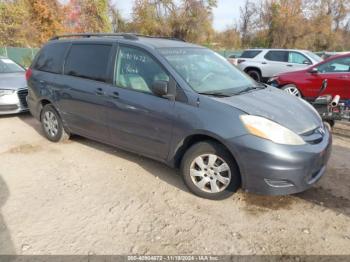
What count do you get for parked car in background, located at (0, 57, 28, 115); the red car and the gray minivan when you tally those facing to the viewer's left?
1

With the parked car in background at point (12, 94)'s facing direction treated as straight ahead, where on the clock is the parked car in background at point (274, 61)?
the parked car in background at point (274, 61) is roughly at 10 o'clock from the parked car in background at point (12, 94).

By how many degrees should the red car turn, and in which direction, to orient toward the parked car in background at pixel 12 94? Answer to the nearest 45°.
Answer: approximately 45° to its left

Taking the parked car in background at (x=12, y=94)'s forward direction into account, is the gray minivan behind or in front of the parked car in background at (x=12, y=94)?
in front

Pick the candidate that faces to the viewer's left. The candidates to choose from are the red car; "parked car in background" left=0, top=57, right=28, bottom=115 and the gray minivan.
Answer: the red car

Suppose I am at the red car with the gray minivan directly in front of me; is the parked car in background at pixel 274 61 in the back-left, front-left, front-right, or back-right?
back-right

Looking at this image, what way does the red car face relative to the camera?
to the viewer's left

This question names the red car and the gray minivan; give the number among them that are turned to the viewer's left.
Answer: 1

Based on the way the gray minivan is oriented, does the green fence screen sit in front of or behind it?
behind

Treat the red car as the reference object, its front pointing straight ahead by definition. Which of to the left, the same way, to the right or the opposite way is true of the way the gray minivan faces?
the opposite way

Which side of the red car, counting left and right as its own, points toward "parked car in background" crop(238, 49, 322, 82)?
right

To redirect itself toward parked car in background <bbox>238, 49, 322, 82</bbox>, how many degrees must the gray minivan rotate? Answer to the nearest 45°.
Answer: approximately 135° to its left

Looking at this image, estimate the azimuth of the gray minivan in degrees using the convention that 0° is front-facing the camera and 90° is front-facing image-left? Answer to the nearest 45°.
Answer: approximately 315°

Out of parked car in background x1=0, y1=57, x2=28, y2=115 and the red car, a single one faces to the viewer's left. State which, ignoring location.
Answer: the red car

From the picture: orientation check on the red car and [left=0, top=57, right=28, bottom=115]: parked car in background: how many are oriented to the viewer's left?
1
